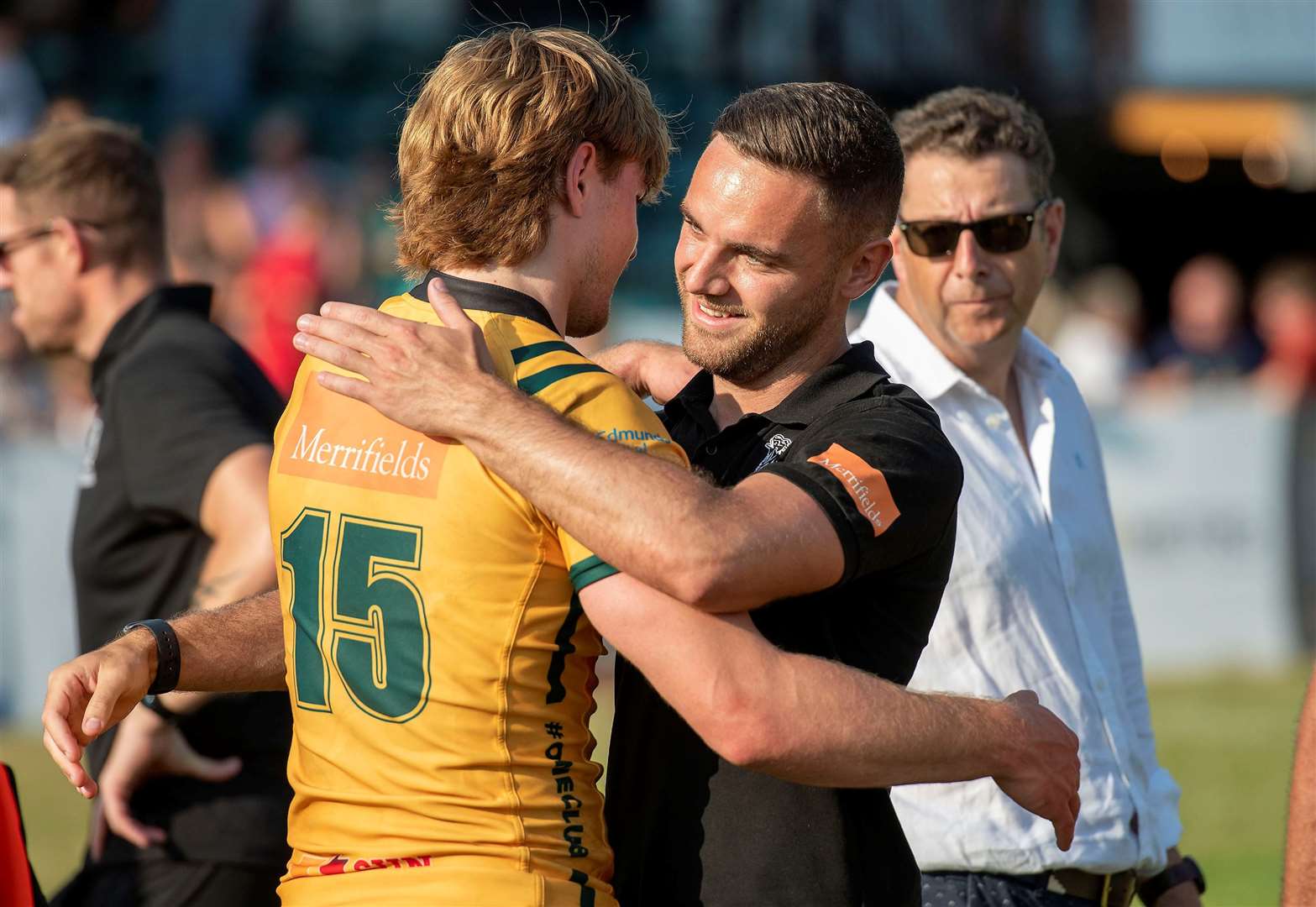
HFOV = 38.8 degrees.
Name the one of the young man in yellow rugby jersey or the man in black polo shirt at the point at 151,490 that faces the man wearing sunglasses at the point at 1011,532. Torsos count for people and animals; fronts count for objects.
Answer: the young man in yellow rugby jersey

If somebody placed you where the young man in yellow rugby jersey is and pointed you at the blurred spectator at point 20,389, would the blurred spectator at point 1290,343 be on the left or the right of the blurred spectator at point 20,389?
right

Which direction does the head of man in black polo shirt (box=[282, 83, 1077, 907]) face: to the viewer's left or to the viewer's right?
to the viewer's left

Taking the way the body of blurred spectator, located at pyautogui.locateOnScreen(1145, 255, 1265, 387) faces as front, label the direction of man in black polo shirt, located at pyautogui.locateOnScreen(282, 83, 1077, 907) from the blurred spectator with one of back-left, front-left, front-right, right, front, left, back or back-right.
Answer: front

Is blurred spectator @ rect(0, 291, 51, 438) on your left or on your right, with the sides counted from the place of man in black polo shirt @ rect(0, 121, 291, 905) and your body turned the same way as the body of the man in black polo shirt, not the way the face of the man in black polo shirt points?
on your right

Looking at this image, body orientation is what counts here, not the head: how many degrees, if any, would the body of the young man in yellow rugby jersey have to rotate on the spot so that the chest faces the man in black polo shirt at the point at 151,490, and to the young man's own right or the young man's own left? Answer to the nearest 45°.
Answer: approximately 90° to the young man's own left

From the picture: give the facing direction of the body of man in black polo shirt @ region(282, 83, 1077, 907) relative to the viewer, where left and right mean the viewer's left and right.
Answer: facing the viewer and to the left of the viewer

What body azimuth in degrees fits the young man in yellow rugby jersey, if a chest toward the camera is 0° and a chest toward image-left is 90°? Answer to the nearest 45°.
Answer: approximately 225°

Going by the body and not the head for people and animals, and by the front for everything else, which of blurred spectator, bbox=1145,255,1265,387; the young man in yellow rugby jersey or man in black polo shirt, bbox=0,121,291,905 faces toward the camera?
the blurred spectator

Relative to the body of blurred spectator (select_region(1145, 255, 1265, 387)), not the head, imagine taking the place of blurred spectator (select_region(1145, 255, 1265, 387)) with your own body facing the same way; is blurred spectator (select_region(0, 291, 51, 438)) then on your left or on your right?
on your right

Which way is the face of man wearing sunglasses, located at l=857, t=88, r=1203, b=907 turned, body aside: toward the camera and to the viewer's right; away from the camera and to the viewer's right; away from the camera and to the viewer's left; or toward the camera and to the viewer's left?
toward the camera and to the viewer's left

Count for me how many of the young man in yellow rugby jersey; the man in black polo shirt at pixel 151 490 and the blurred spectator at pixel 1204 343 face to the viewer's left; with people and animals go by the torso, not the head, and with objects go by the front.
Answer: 1

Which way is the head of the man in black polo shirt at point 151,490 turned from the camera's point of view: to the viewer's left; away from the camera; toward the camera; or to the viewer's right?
to the viewer's left

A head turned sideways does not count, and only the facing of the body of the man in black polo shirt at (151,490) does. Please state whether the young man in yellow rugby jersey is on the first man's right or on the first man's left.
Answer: on the first man's left

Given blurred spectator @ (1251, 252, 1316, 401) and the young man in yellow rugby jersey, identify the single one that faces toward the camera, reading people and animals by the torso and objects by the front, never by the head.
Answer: the blurred spectator

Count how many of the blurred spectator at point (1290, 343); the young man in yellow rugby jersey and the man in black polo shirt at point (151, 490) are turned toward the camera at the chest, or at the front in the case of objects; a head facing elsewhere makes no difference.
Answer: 1

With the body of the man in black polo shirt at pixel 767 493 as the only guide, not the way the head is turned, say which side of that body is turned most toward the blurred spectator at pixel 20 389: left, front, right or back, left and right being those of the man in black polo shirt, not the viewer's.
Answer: right

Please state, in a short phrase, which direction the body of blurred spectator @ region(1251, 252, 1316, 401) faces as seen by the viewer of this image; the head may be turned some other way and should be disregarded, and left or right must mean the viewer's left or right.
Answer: facing the viewer

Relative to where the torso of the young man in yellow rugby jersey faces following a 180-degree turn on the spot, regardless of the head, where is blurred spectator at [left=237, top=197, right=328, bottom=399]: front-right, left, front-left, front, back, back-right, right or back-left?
back-right
